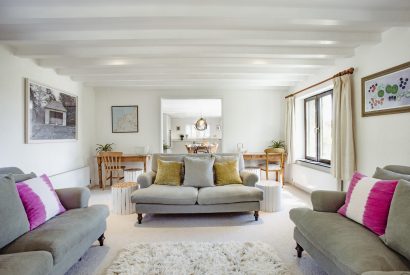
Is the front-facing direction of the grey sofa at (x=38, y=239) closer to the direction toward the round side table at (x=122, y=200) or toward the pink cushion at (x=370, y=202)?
the pink cushion

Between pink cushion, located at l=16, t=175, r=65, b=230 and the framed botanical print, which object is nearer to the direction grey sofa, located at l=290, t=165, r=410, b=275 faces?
the pink cushion

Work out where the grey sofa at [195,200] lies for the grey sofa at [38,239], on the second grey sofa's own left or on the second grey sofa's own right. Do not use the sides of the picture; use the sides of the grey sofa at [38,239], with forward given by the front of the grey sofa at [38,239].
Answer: on the second grey sofa's own left

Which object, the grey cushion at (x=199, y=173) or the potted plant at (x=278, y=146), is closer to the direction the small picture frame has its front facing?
the grey cushion

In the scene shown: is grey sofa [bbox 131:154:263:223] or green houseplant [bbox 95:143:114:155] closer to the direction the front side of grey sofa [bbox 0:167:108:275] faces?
the grey sofa

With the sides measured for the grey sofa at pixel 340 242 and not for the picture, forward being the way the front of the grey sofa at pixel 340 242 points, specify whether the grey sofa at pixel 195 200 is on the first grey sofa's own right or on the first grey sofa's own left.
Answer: on the first grey sofa's own right

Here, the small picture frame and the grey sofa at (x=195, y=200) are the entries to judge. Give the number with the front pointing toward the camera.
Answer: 2

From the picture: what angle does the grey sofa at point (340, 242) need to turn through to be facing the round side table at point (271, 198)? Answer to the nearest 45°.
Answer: approximately 90° to its right

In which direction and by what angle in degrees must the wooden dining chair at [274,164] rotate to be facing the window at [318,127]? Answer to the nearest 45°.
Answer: approximately 135° to its right

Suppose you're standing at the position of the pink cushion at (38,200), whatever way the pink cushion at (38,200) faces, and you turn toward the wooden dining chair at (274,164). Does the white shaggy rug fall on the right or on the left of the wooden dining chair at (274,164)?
right

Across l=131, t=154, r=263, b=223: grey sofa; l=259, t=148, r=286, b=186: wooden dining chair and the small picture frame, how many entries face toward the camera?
2

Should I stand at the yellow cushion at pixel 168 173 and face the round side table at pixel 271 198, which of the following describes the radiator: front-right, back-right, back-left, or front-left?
back-left

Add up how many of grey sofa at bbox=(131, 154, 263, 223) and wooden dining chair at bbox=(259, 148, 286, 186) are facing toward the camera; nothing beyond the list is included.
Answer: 1
